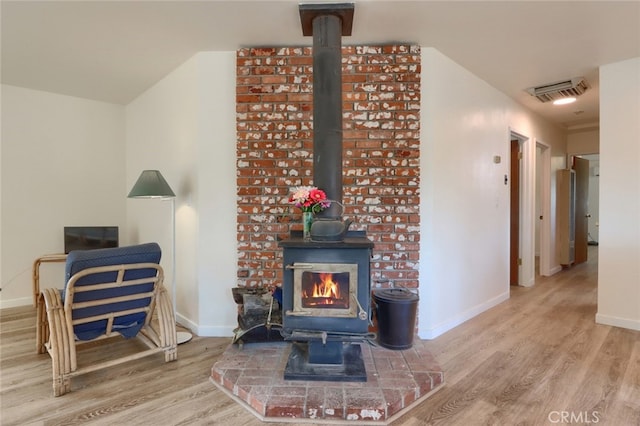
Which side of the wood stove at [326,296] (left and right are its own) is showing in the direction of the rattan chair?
right

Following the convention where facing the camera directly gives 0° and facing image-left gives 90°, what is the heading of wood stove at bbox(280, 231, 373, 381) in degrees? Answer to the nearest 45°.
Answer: approximately 0°

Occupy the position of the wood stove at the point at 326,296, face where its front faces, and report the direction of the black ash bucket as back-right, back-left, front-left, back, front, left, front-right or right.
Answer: back-left
